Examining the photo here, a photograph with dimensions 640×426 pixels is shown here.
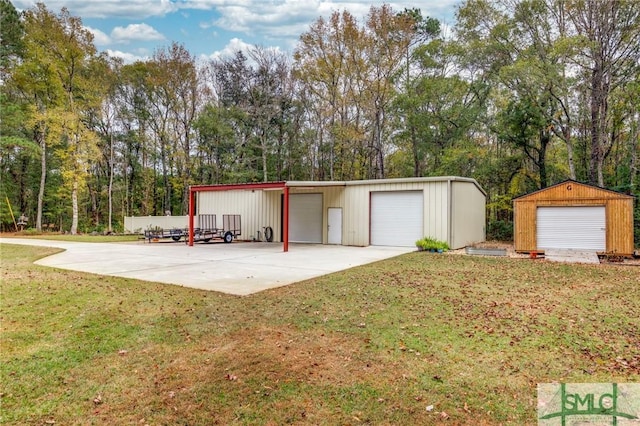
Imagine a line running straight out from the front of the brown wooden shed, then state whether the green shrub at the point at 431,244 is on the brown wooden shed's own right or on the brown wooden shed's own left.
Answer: on the brown wooden shed's own right

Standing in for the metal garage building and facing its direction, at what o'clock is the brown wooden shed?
The brown wooden shed is roughly at 10 o'clock from the metal garage building.

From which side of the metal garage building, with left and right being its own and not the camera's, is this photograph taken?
front

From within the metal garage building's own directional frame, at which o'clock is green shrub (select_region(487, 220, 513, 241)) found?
The green shrub is roughly at 8 o'clock from the metal garage building.

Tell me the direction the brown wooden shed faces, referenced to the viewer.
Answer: facing the viewer

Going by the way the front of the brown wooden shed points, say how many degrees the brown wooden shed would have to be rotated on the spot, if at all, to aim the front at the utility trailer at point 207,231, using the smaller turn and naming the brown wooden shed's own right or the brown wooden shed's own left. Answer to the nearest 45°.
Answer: approximately 90° to the brown wooden shed's own right

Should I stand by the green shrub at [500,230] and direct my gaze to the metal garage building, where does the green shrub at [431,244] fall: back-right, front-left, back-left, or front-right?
front-left

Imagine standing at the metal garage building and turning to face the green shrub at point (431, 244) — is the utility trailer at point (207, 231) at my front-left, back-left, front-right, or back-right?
back-right

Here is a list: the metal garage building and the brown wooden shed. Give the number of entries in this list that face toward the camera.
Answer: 2
